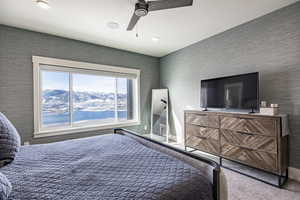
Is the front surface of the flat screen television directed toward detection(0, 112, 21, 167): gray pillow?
yes

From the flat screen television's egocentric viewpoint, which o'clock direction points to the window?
The window is roughly at 1 o'clock from the flat screen television.

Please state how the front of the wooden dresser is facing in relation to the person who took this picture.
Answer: facing the viewer and to the left of the viewer

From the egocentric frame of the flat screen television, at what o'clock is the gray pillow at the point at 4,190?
The gray pillow is roughly at 11 o'clock from the flat screen television.

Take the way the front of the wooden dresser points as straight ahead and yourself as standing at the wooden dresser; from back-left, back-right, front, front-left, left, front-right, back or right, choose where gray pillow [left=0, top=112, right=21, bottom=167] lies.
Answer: front

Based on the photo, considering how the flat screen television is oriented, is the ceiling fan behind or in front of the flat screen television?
in front

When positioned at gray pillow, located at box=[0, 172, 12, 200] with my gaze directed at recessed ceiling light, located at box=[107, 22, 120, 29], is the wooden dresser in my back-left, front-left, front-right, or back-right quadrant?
front-right

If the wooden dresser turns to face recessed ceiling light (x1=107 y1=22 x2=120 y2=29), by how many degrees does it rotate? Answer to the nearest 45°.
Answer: approximately 45° to its right

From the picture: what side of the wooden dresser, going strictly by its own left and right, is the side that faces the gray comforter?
front

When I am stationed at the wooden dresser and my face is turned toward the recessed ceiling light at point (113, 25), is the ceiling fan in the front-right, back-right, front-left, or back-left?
front-left

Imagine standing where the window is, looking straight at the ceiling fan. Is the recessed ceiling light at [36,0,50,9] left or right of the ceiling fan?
right

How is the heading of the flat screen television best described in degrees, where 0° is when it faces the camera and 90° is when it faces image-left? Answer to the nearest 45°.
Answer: approximately 45°

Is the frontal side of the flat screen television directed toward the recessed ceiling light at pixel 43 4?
yes
